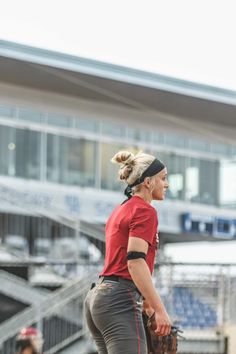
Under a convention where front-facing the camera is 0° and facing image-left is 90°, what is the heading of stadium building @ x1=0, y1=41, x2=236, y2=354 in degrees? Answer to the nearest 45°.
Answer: approximately 315°

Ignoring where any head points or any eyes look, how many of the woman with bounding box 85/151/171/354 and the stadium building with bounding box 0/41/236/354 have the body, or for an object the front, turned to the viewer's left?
0

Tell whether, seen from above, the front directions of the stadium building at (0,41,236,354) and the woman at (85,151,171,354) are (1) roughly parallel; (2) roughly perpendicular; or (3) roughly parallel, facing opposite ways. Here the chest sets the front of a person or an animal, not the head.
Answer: roughly perpendicular

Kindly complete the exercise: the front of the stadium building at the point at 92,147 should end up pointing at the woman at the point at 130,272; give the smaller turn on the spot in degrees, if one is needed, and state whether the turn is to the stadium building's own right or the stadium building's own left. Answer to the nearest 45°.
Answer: approximately 45° to the stadium building's own right

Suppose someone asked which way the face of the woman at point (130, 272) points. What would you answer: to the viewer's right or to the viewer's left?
to the viewer's right

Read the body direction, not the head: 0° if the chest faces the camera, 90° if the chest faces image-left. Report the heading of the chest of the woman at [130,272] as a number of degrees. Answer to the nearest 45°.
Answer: approximately 225°
